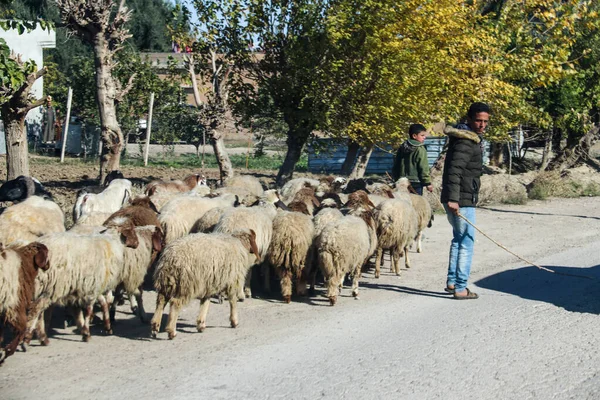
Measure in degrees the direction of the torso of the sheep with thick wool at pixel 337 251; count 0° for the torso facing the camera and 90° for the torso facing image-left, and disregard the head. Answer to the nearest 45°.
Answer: approximately 225°

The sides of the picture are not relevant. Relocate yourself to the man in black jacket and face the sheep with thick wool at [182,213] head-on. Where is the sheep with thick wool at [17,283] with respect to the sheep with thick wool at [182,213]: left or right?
left

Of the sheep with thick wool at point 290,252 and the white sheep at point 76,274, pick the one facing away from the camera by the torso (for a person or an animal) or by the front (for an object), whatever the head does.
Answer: the sheep with thick wool

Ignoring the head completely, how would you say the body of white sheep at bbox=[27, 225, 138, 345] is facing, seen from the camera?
to the viewer's right

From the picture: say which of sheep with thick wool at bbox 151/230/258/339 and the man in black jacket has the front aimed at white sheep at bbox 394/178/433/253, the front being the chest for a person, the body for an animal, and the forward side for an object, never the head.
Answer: the sheep with thick wool

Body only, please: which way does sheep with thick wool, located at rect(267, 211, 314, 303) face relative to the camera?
away from the camera

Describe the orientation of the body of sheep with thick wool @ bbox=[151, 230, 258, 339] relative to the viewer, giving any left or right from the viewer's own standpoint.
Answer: facing away from the viewer and to the right of the viewer
